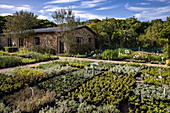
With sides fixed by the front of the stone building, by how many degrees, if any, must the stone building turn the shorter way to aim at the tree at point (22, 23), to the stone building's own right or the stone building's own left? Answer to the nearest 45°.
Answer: approximately 90° to the stone building's own right

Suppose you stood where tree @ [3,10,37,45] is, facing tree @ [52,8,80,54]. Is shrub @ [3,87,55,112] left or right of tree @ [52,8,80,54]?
right

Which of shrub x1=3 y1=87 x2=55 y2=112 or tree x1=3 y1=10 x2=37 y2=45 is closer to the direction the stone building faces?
the shrub

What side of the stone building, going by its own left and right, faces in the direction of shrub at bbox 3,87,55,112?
front

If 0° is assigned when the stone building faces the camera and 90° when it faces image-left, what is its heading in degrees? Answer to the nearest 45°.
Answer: approximately 0°
